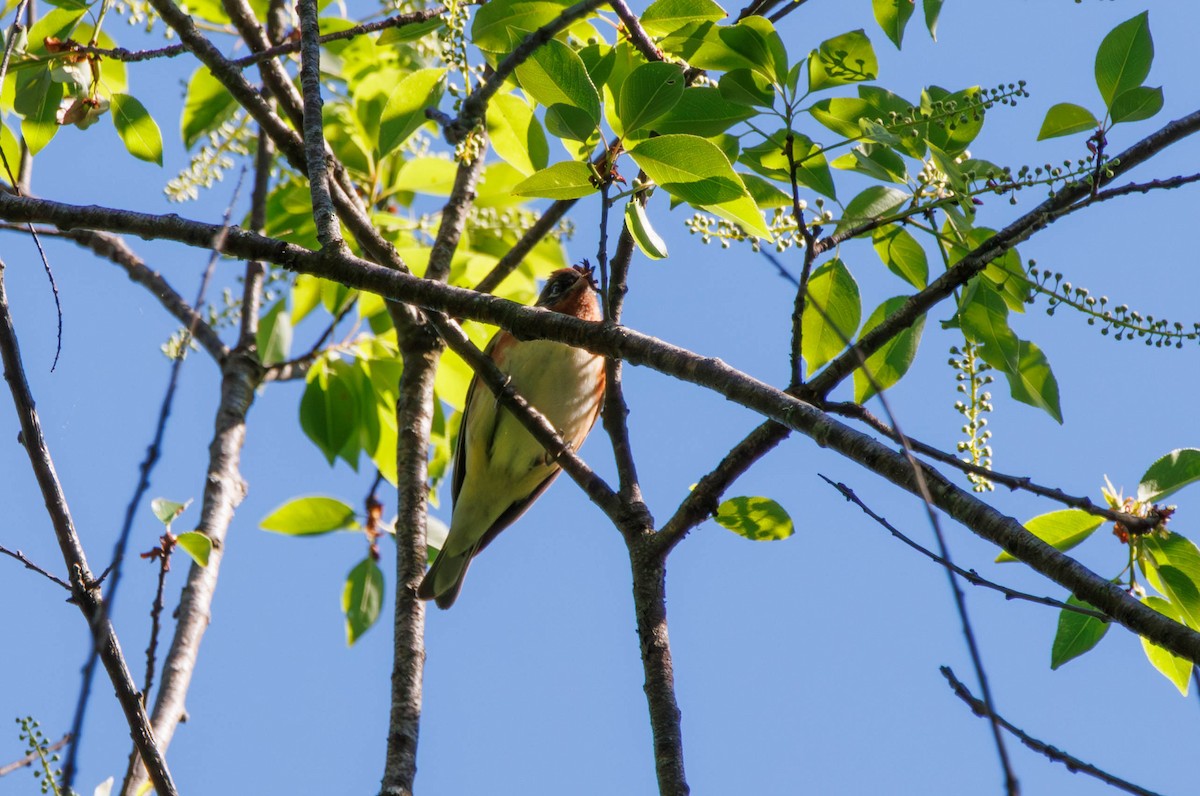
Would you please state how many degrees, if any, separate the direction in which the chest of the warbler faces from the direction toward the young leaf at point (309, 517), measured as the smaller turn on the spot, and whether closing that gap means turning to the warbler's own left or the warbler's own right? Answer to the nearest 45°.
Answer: approximately 90° to the warbler's own right

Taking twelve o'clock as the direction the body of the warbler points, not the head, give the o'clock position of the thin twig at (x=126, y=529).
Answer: The thin twig is roughly at 2 o'clock from the warbler.

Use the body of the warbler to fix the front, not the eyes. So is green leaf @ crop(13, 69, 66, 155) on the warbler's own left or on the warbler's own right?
on the warbler's own right

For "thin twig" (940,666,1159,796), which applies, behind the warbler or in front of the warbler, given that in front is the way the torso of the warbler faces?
in front

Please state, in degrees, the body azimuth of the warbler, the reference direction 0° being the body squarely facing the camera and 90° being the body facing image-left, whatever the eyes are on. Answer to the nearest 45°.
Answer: approximately 315°
